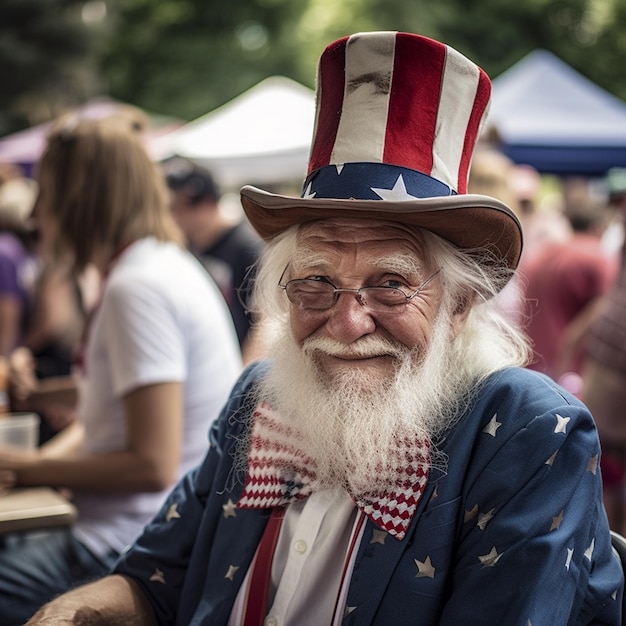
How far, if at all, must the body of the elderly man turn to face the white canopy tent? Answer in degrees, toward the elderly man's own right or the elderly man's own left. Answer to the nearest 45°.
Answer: approximately 135° to the elderly man's own right

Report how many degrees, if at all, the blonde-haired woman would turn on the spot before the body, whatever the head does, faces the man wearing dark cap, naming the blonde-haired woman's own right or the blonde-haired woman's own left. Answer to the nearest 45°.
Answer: approximately 90° to the blonde-haired woman's own right

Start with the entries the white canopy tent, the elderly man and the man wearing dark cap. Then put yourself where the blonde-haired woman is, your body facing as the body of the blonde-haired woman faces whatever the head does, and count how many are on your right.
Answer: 2

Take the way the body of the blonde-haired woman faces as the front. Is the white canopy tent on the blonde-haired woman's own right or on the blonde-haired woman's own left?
on the blonde-haired woman's own right

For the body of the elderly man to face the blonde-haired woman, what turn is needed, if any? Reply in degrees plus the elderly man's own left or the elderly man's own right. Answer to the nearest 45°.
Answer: approximately 90° to the elderly man's own right

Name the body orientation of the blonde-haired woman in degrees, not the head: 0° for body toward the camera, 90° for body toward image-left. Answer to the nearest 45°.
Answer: approximately 90°

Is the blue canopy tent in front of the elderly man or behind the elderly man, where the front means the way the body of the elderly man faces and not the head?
behind

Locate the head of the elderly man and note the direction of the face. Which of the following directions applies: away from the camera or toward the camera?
toward the camera

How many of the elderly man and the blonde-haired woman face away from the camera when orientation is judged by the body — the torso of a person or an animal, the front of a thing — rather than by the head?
0

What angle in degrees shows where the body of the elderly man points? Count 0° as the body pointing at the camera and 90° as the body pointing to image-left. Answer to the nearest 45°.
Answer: approximately 45°
